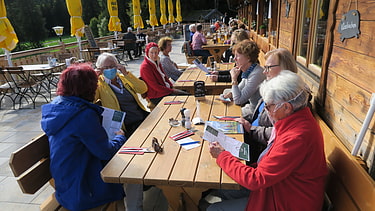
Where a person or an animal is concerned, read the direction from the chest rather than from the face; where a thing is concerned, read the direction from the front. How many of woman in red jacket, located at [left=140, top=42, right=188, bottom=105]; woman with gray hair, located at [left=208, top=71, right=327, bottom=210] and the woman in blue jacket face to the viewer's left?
1

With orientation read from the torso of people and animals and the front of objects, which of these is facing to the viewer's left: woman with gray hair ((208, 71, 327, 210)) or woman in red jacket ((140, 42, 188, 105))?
the woman with gray hair

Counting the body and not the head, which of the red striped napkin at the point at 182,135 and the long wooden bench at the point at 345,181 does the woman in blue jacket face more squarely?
the red striped napkin

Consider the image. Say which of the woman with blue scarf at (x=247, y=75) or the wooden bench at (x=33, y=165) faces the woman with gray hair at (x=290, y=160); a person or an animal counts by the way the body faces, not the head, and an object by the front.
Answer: the wooden bench

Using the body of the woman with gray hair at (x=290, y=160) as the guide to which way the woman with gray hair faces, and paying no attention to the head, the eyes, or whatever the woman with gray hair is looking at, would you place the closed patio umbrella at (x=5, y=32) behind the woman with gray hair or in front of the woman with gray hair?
in front

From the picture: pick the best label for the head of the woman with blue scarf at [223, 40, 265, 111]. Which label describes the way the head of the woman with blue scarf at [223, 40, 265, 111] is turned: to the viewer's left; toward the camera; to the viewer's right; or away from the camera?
to the viewer's left

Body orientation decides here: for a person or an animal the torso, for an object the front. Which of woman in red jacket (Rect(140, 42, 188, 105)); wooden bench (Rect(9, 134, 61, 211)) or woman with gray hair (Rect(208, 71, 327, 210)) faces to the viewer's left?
the woman with gray hair

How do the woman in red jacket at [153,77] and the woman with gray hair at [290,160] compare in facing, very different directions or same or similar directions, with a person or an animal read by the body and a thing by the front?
very different directions

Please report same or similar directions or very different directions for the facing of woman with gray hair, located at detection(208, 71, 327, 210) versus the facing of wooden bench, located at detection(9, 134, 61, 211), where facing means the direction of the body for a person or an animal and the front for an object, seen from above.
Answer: very different directions

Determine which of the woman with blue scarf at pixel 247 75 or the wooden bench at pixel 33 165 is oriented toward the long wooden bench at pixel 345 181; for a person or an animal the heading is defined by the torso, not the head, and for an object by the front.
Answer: the wooden bench

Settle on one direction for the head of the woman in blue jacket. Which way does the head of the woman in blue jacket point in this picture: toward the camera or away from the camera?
away from the camera

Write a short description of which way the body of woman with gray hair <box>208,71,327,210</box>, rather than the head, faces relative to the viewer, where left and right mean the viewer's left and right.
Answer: facing to the left of the viewer

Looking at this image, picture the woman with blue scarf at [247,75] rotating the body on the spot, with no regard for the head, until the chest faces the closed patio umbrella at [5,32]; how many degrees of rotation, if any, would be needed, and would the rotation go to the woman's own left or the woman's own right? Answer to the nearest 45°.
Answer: approximately 45° to the woman's own right

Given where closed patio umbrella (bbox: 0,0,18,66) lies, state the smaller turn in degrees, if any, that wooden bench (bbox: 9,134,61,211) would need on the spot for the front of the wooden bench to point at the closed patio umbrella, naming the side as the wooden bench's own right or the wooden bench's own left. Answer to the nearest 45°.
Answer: approximately 135° to the wooden bench's own left

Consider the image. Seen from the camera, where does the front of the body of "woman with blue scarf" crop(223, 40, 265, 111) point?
to the viewer's left
